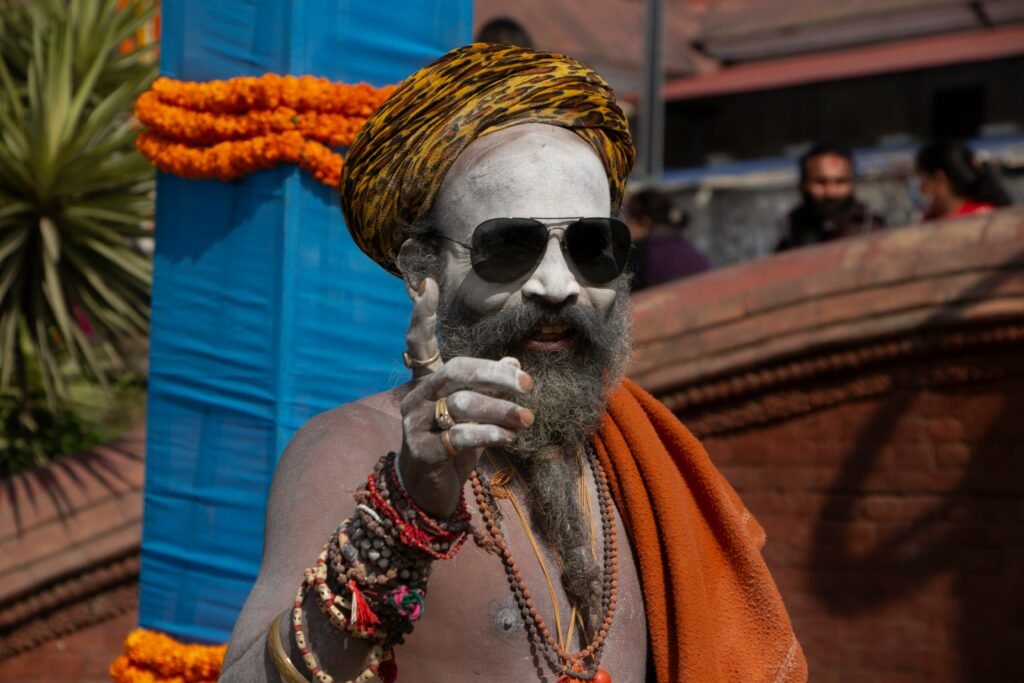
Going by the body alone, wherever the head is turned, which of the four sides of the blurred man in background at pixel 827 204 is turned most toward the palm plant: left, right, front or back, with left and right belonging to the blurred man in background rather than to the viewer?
right

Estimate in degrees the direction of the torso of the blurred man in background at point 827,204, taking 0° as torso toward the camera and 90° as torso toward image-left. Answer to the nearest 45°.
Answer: approximately 0°

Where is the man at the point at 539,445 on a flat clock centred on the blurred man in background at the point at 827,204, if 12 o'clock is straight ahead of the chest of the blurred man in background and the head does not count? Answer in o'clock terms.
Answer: The man is roughly at 12 o'clock from the blurred man in background.

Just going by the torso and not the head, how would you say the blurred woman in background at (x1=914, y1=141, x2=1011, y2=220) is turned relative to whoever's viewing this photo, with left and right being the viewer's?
facing to the left of the viewer

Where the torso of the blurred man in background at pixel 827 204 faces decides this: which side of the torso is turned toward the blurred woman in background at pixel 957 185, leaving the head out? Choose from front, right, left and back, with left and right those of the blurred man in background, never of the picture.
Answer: left

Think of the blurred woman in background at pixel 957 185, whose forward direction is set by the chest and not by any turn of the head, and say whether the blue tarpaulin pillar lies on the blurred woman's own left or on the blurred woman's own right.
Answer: on the blurred woman's own left

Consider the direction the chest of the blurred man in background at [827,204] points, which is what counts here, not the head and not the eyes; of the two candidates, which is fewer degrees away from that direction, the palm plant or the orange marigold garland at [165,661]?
the orange marigold garland

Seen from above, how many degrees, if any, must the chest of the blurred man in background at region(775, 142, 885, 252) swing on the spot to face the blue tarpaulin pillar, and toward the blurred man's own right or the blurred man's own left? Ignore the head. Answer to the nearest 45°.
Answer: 0° — they already face it

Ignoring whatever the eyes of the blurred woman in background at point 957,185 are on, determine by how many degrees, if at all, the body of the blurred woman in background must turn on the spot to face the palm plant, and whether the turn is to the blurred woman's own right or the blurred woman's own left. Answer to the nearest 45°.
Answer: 0° — they already face it

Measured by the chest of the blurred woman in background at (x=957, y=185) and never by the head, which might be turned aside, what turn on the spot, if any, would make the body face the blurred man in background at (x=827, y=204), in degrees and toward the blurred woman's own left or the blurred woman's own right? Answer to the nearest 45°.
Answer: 0° — they already face them

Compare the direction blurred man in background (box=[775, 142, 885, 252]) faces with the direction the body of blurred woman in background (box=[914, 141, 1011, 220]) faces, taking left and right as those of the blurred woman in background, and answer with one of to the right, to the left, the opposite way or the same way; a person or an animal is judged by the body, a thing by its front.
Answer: to the left

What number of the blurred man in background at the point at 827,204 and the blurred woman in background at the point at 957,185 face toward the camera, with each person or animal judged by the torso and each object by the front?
1
